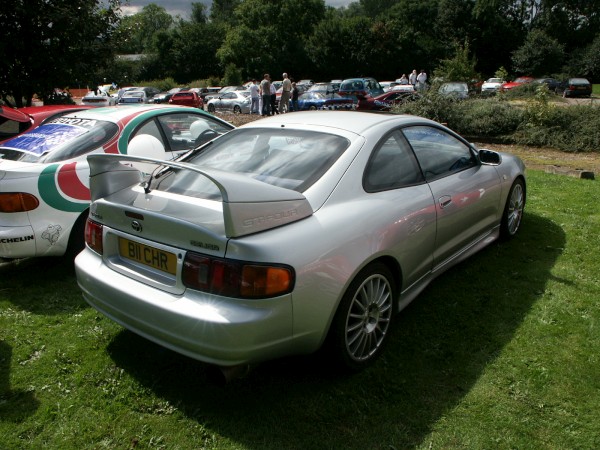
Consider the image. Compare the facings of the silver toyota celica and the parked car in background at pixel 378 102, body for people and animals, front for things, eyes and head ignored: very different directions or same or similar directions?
very different directions

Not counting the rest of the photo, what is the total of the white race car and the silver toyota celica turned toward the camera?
0

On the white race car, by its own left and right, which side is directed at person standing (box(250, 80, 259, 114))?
front

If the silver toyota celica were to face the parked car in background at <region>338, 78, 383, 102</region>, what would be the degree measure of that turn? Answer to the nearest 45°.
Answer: approximately 45° to its left

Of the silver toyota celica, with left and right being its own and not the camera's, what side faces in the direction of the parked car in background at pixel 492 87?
front

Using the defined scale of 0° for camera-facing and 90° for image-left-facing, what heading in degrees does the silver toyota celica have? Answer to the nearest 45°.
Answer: approximately 225°

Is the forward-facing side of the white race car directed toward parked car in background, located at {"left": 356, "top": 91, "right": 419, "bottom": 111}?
yes

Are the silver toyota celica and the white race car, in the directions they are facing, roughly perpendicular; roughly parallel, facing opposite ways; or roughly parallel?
roughly parallel

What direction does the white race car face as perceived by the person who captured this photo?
facing away from the viewer and to the right of the viewer
